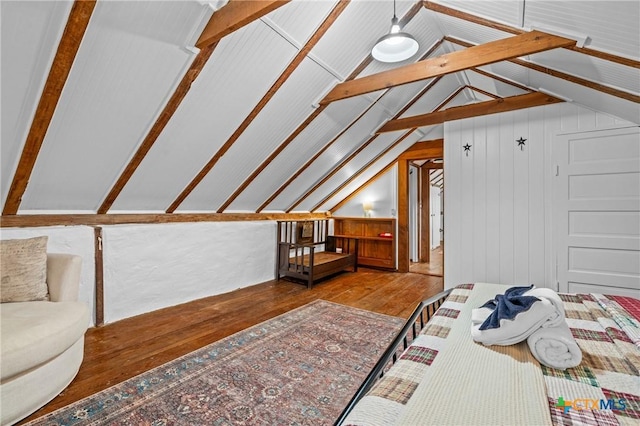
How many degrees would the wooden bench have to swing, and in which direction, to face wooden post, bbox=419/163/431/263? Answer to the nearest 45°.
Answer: approximately 90° to its left

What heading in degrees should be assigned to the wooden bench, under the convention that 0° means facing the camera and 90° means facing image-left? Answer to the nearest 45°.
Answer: approximately 315°

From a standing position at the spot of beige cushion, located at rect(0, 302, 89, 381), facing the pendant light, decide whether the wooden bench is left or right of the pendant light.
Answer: left

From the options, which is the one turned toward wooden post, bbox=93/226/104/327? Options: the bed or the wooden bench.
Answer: the bed

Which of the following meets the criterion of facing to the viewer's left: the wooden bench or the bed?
the bed

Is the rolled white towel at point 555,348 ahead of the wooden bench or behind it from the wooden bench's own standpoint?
ahead

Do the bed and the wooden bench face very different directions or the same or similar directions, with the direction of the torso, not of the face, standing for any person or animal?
very different directions

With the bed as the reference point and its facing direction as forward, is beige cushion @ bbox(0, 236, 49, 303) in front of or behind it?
in front

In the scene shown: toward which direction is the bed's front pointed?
to the viewer's left
